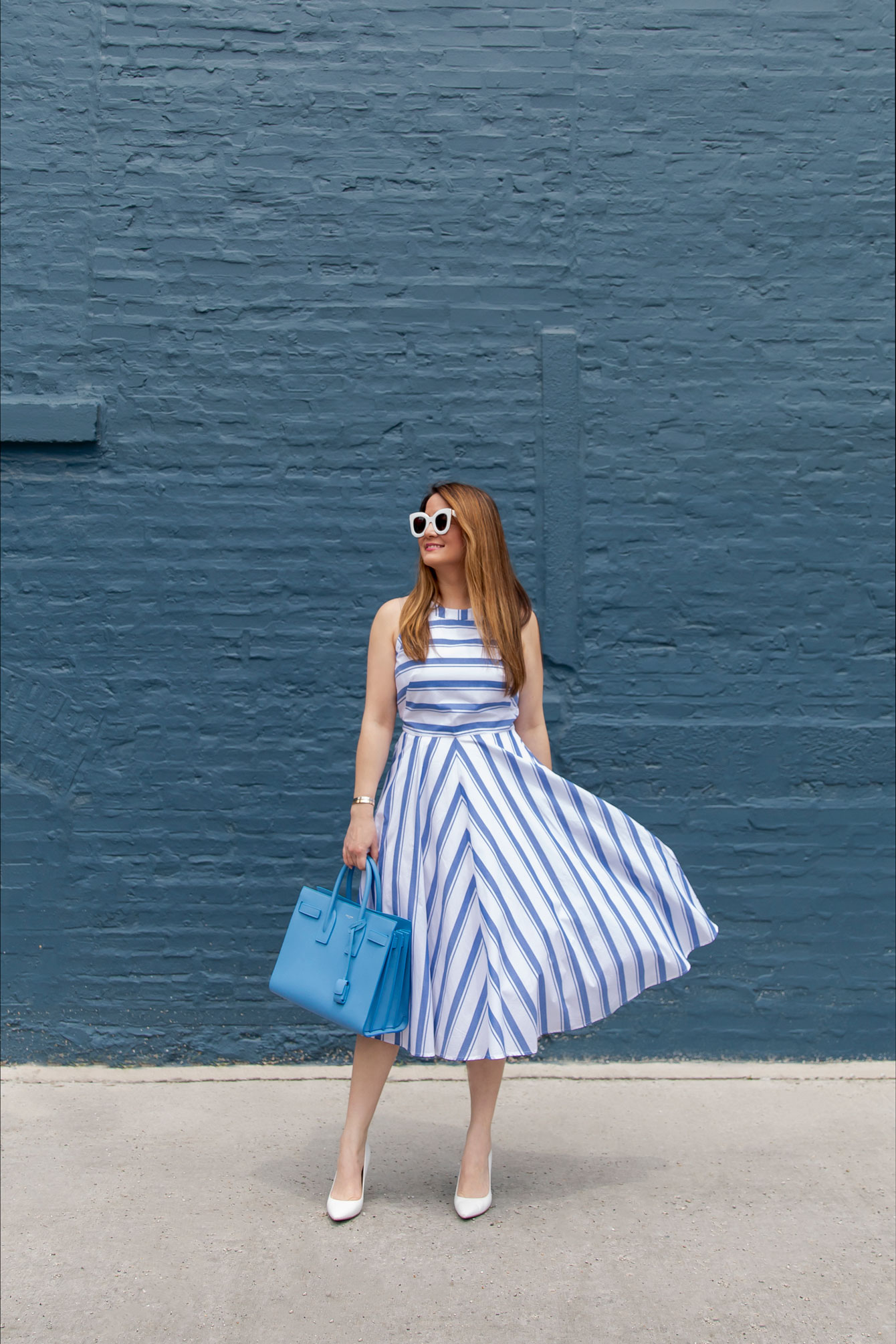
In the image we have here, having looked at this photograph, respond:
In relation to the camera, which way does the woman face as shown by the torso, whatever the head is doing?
toward the camera

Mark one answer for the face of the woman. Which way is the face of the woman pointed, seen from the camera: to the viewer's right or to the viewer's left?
to the viewer's left
